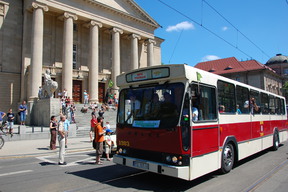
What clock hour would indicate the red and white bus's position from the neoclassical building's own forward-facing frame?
The red and white bus is roughly at 1 o'clock from the neoclassical building.

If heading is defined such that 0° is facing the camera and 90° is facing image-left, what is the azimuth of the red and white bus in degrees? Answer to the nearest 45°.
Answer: approximately 45°

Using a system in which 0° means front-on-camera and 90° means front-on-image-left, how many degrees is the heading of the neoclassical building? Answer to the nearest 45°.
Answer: approximately 315°

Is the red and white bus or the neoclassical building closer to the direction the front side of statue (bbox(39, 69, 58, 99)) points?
the red and white bus

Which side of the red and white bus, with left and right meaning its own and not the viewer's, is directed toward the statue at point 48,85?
right

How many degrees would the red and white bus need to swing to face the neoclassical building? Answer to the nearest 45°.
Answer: approximately 90° to its right
